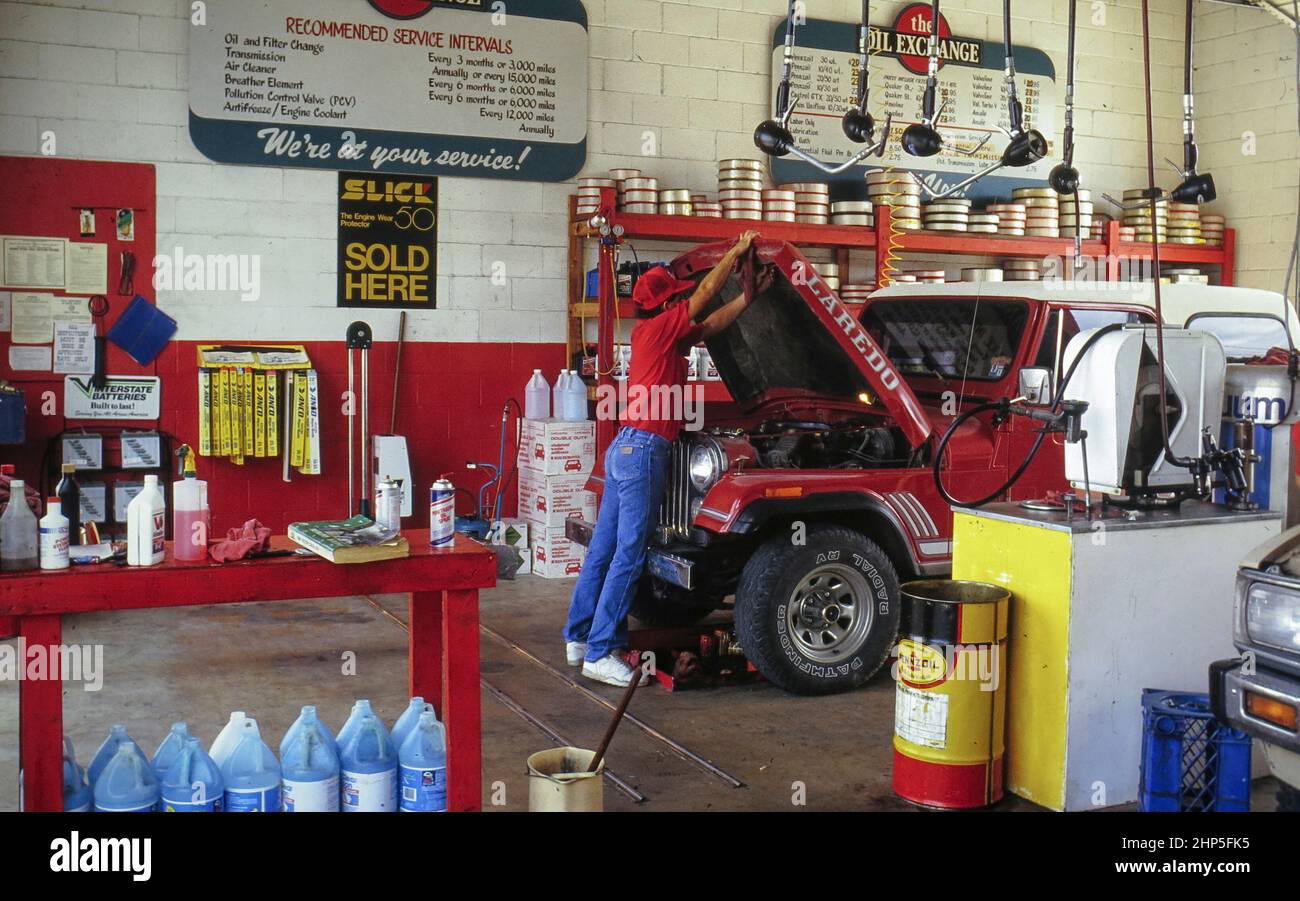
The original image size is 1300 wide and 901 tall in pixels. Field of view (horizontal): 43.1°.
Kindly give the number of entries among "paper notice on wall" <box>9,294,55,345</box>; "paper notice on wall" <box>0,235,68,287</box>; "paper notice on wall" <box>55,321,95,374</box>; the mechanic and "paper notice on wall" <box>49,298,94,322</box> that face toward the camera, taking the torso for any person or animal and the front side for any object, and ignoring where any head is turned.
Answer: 4

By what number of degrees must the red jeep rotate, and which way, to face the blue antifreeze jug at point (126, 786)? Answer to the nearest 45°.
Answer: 0° — it already faces it

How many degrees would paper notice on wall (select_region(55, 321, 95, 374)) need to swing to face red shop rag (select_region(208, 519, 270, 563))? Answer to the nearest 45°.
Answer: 0° — it already faces it

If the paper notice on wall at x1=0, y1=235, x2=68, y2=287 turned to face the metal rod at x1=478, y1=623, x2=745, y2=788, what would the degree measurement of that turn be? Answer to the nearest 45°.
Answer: approximately 45° to its left

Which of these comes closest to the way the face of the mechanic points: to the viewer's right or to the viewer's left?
to the viewer's right

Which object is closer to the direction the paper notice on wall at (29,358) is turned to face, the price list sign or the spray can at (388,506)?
the spray can

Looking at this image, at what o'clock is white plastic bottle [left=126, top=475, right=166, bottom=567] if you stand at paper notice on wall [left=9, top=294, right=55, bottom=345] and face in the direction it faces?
The white plastic bottle is roughly at 12 o'clock from the paper notice on wall.

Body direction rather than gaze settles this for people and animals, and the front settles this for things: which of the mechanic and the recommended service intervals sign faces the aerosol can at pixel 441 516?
the recommended service intervals sign

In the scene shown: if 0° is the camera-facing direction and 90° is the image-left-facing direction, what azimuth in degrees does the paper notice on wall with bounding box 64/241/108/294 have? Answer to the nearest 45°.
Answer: approximately 0°

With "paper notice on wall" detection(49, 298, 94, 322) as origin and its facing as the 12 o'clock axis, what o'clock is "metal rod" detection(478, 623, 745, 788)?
The metal rod is roughly at 11 o'clock from the paper notice on wall.
